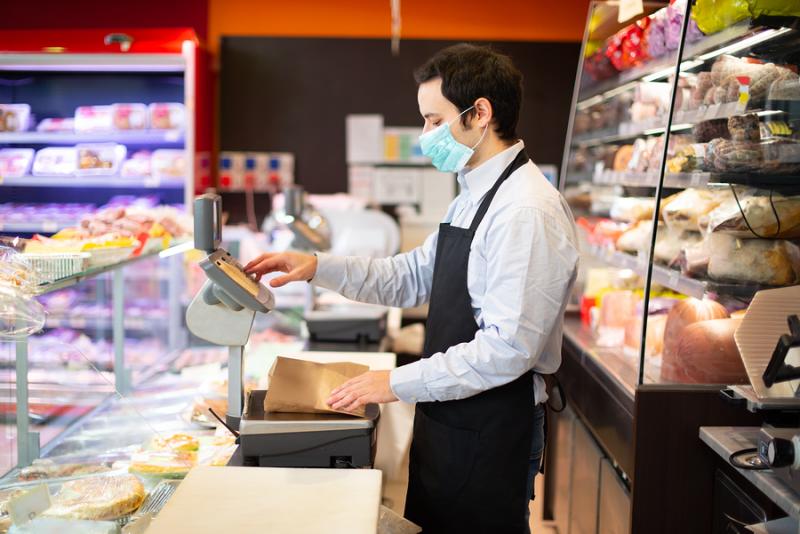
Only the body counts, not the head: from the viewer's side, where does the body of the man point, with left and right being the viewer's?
facing to the left of the viewer

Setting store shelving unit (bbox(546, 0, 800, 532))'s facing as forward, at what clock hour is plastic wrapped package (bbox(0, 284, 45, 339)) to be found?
The plastic wrapped package is roughly at 12 o'clock from the store shelving unit.

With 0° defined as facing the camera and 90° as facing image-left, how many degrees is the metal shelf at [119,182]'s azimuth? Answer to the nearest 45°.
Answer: approximately 0°

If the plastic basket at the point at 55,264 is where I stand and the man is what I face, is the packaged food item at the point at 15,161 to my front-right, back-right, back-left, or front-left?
back-left

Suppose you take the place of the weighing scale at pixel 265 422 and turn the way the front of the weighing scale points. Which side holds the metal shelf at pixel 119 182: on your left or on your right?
on your left

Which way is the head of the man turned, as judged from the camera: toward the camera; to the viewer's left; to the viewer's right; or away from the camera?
to the viewer's left

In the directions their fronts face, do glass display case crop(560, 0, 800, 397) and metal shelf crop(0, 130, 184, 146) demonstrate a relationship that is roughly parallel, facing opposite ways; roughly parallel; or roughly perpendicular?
roughly perpendicular

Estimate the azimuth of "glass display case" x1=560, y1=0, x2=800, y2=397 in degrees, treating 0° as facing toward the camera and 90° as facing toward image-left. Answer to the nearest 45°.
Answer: approximately 45°

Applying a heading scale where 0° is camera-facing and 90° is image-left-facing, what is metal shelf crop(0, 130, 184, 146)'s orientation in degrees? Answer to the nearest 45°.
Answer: approximately 0°

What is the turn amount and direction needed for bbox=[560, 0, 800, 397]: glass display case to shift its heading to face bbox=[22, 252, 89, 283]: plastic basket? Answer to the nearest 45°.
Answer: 0° — it already faces it
